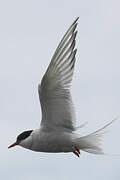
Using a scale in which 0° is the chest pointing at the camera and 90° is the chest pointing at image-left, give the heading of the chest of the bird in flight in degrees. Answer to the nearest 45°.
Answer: approximately 90°
